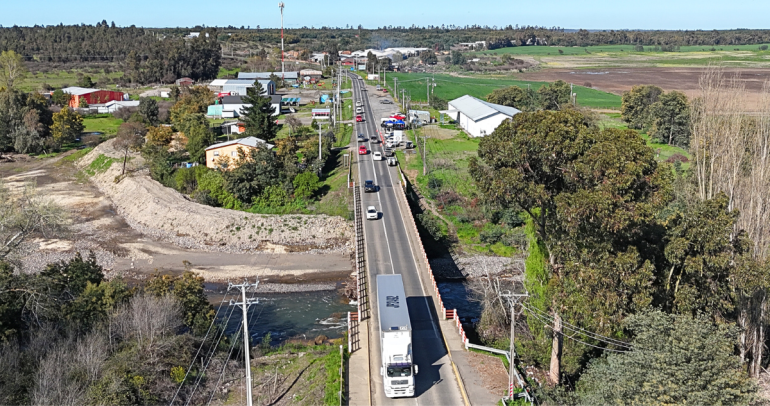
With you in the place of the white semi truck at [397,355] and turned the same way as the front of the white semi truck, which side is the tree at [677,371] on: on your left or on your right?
on your left

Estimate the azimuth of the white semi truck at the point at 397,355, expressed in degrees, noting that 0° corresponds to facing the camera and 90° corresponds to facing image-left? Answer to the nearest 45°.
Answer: approximately 0°

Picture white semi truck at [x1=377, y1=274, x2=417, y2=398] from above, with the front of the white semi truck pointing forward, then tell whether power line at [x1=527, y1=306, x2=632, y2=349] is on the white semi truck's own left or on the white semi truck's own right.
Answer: on the white semi truck's own left

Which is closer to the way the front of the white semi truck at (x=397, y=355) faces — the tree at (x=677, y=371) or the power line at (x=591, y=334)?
the tree

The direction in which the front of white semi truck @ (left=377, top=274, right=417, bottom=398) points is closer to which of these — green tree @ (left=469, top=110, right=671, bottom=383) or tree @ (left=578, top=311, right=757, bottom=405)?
the tree

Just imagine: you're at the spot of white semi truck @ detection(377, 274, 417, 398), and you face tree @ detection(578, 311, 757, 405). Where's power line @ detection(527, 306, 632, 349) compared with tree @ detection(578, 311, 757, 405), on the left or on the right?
left

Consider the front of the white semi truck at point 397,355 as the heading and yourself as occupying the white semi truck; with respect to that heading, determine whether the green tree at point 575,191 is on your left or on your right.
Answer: on your left
